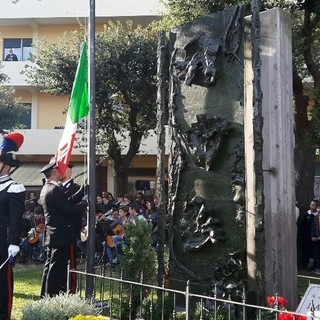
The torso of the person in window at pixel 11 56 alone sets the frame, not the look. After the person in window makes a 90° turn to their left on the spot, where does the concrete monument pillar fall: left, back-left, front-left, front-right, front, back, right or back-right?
right

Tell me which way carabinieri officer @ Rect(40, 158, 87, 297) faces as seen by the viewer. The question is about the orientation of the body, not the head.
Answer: to the viewer's right

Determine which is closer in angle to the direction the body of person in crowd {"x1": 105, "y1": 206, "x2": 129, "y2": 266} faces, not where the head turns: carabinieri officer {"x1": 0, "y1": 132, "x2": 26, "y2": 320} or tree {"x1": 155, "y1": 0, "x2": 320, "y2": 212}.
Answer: the carabinieri officer

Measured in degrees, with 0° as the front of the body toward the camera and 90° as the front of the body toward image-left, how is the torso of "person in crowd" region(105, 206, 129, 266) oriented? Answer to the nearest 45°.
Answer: approximately 45°

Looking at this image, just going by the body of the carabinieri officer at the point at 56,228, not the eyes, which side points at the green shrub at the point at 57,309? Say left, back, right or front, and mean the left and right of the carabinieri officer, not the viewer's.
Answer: right

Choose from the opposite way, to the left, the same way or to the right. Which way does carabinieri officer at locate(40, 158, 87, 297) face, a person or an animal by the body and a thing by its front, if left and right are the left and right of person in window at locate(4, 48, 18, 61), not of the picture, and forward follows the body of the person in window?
to the left

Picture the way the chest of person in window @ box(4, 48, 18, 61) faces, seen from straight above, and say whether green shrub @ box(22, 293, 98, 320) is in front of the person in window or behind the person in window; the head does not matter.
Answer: in front

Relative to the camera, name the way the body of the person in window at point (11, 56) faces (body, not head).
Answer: toward the camera

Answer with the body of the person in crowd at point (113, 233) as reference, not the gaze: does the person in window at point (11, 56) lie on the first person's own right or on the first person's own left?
on the first person's own right
